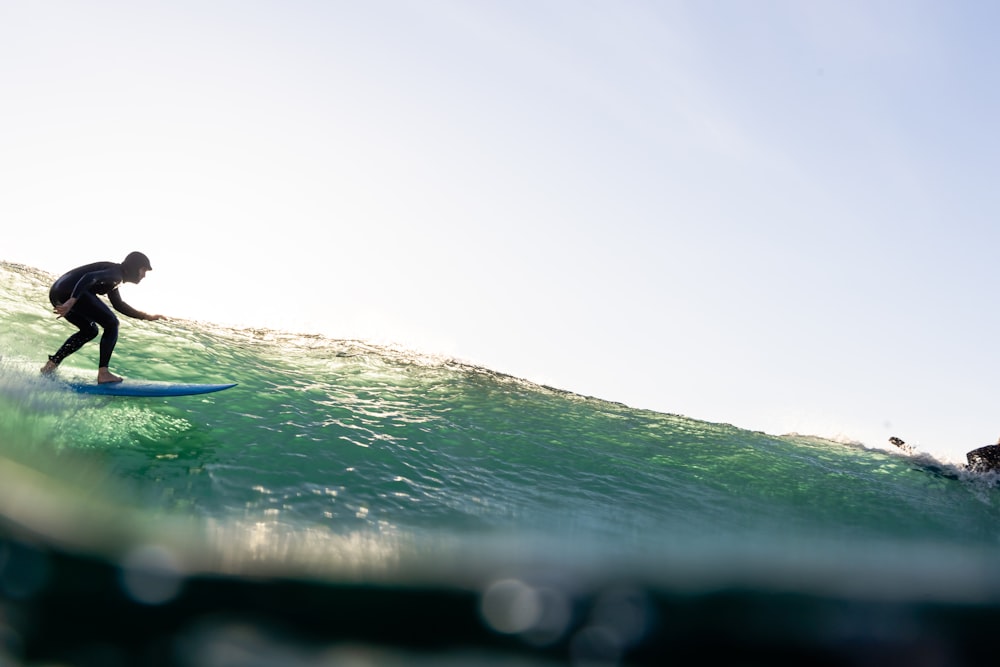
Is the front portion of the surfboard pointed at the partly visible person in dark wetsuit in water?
yes

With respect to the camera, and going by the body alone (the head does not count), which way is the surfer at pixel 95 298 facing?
to the viewer's right

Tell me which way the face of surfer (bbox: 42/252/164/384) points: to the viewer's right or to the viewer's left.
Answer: to the viewer's right

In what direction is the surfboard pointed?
to the viewer's right

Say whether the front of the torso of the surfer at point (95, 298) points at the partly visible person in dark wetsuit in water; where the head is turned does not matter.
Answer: yes
